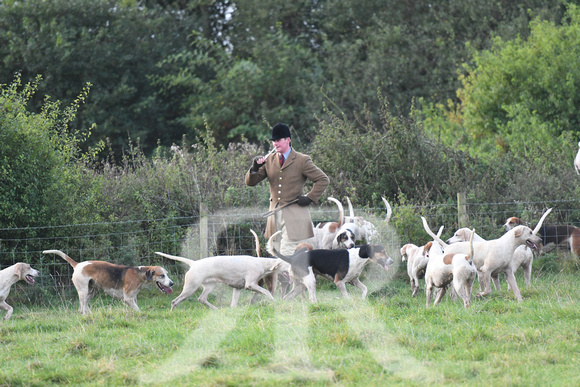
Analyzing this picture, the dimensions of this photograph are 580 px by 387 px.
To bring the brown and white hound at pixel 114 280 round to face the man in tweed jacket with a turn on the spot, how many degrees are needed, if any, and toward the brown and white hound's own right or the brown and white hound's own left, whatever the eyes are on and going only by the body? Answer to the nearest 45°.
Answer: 0° — it already faces them

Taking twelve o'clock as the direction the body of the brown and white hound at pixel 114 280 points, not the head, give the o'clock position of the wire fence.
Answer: The wire fence is roughly at 10 o'clock from the brown and white hound.

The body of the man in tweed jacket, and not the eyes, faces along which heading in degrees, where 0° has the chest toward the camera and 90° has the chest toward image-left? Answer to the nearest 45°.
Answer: approximately 45°

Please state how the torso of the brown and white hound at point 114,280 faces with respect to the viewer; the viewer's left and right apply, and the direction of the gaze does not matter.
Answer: facing to the right of the viewer

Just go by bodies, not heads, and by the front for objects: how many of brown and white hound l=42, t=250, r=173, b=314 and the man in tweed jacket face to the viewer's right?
1
